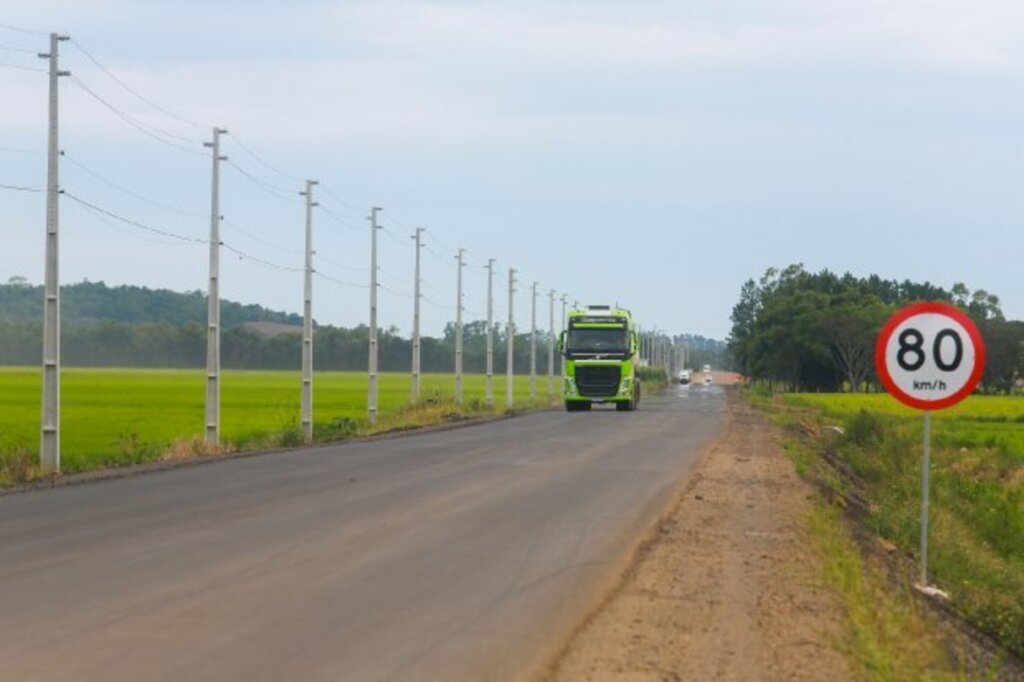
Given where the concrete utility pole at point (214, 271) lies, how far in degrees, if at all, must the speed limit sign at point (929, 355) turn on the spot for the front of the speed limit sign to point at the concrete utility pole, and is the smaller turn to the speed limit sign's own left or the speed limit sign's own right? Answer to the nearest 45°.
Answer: approximately 135° to the speed limit sign's own right

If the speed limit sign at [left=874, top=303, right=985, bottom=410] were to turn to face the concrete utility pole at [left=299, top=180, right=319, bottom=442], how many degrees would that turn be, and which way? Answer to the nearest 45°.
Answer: approximately 135° to its right

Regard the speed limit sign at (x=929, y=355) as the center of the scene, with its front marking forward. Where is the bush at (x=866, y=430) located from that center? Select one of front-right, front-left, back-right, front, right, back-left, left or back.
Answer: back

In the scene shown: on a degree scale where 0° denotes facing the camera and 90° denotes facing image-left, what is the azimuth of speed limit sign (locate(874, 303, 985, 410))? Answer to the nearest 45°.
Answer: approximately 0°

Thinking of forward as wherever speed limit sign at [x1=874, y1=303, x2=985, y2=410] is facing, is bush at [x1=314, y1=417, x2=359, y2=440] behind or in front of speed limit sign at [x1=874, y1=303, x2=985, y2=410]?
behind
